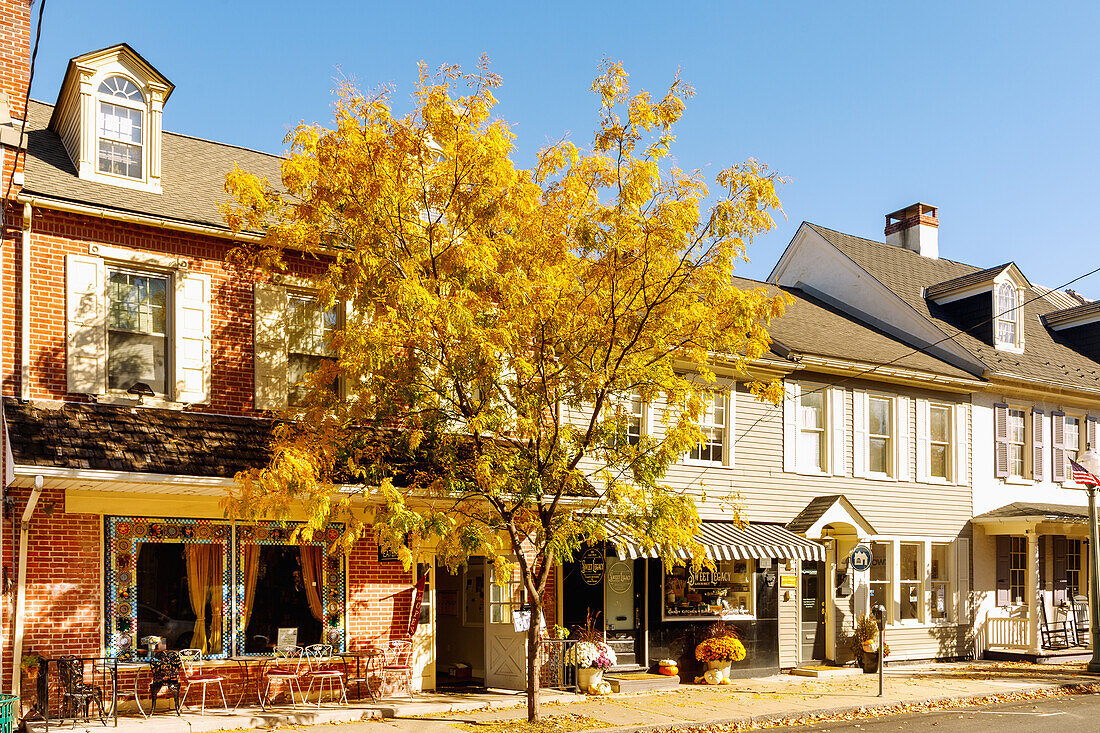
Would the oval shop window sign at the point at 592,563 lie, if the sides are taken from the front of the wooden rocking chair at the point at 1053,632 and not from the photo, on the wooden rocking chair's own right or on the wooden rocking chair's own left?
on the wooden rocking chair's own right

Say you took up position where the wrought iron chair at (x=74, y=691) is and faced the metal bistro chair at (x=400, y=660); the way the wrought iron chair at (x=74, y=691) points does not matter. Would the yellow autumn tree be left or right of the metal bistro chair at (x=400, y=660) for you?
right

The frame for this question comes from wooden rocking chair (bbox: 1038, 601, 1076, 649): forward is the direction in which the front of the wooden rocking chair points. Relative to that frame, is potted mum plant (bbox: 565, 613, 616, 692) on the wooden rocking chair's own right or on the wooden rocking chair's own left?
on the wooden rocking chair's own right

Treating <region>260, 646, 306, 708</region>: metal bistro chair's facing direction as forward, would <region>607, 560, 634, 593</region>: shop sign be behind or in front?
behind
